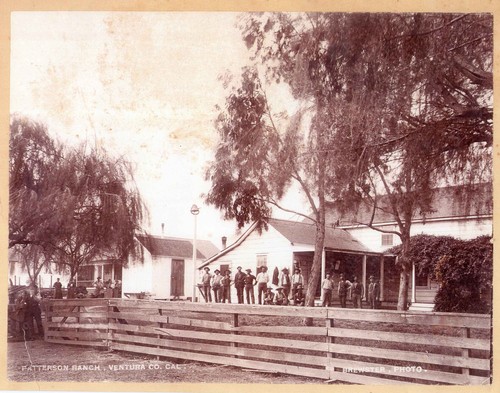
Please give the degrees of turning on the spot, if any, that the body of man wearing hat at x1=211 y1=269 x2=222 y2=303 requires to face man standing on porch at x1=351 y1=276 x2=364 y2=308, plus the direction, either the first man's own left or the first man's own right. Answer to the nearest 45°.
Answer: approximately 45° to the first man's own left

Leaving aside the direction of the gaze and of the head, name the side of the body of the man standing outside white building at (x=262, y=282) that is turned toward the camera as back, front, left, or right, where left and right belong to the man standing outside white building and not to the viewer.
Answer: front

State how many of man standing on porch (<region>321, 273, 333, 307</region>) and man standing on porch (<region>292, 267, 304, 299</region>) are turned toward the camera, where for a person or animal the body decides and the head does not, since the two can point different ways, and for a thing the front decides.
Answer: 2

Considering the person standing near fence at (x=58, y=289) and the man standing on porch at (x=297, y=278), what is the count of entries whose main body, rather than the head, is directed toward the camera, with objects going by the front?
2

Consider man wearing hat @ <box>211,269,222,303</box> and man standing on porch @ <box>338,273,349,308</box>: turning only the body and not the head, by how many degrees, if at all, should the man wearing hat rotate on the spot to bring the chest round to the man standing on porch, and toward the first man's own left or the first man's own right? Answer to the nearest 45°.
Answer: approximately 45° to the first man's own left

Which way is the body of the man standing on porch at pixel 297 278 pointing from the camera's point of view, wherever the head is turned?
toward the camera
